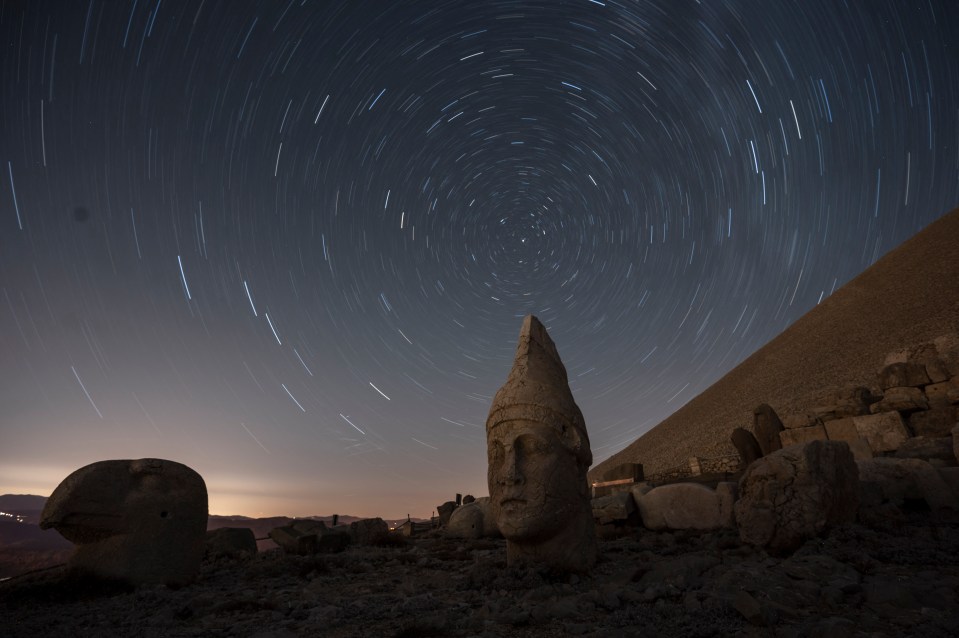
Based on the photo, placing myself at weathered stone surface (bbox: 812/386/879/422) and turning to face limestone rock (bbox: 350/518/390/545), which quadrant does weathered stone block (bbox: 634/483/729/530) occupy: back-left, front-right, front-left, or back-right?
front-left

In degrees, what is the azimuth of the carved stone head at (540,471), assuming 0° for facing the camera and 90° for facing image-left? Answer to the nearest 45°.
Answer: approximately 45°

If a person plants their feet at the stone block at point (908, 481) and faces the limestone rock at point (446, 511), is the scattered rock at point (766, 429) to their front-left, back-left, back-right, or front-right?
front-right

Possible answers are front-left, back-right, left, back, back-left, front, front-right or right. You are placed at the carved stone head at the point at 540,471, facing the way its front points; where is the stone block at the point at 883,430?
back

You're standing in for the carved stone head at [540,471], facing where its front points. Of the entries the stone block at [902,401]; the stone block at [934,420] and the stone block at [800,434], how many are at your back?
3

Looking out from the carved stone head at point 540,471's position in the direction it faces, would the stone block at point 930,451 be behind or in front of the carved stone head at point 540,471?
behind

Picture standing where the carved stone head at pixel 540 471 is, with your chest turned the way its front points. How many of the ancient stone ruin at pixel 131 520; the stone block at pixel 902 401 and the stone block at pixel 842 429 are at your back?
2

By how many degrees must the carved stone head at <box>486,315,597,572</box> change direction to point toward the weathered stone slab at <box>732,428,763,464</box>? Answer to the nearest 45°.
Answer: approximately 180°

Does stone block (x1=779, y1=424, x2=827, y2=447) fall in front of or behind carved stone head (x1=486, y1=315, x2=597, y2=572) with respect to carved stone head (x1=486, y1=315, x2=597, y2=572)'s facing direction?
behind

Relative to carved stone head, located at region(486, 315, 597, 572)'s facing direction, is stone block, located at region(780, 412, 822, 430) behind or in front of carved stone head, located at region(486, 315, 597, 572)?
behind

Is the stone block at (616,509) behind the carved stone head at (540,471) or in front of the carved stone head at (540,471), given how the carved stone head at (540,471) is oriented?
behind

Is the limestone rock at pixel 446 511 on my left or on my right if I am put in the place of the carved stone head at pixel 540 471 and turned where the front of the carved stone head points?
on my right

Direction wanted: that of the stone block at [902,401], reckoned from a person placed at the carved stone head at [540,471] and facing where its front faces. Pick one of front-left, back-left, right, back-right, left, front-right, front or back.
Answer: back

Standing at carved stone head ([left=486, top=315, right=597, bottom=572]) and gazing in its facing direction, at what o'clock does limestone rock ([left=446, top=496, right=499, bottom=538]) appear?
The limestone rock is roughly at 4 o'clock from the carved stone head.

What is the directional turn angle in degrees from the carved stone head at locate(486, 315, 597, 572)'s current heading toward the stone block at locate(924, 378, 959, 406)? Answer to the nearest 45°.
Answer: approximately 180°
